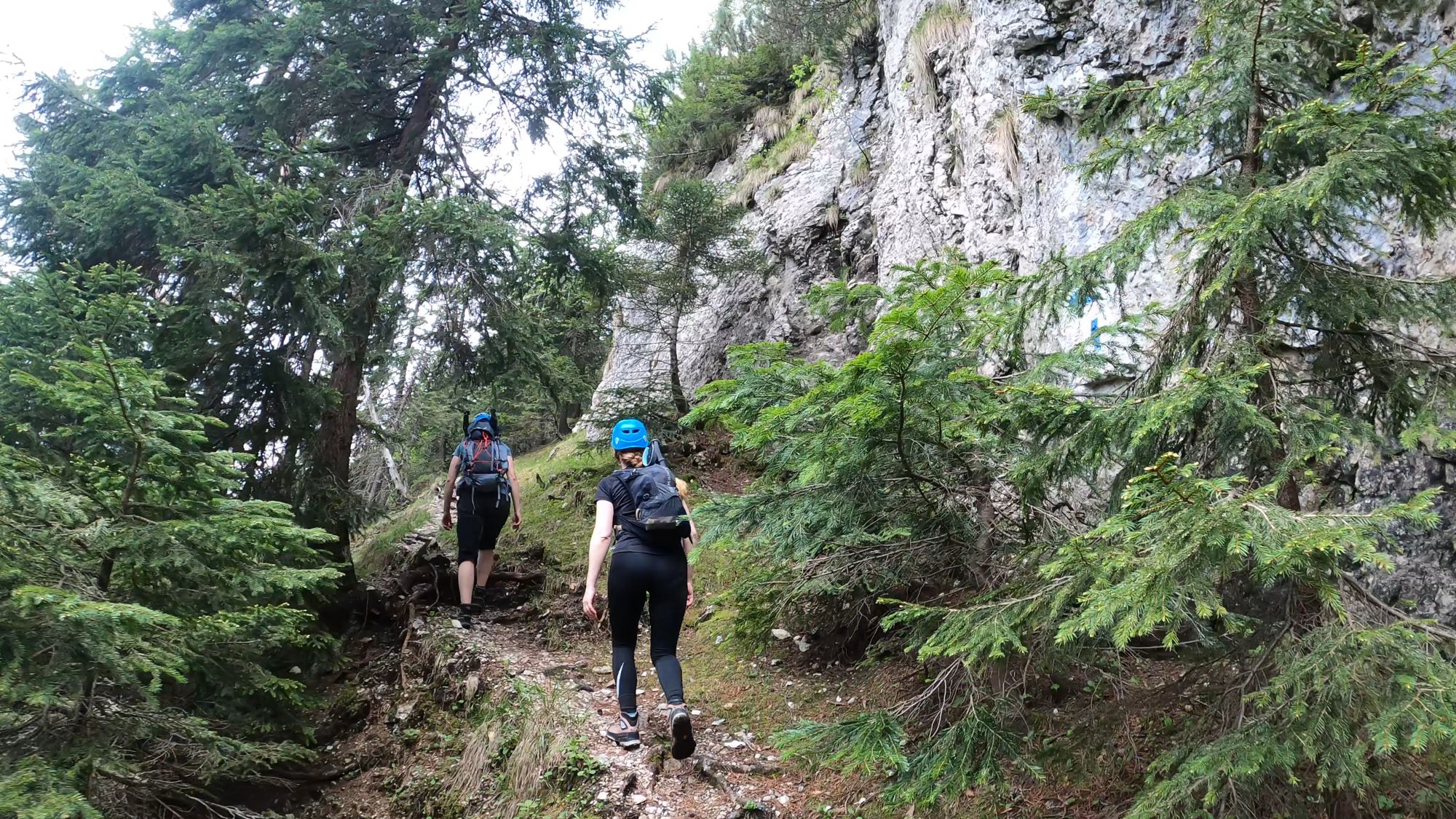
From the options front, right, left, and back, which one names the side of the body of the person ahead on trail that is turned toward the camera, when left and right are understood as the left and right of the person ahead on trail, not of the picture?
back

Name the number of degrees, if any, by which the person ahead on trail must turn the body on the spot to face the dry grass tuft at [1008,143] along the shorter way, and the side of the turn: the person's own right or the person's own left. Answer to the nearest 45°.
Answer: approximately 90° to the person's own right

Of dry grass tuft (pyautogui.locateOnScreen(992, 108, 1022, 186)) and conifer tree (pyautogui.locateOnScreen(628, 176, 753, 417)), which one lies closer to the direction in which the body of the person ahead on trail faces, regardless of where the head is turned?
the conifer tree

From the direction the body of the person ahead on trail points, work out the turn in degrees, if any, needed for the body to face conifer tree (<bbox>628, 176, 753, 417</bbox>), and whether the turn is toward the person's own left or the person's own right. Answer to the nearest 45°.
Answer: approximately 45° to the person's own right

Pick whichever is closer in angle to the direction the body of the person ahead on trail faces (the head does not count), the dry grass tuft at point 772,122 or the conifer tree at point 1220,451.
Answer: the dry grass tuft

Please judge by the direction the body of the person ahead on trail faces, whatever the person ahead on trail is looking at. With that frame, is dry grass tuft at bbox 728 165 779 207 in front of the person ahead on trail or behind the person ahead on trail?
in front

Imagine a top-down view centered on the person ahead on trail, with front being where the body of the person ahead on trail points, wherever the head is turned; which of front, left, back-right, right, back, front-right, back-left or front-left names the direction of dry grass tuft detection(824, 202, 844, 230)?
front-right

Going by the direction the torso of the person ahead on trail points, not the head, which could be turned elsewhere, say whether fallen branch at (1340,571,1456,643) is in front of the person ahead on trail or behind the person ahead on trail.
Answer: behind
